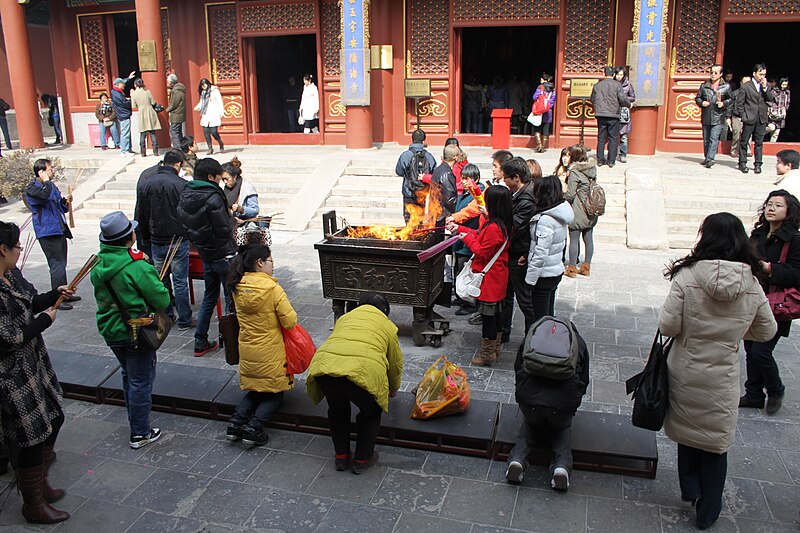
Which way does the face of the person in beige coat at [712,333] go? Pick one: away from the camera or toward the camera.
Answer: away from the camera

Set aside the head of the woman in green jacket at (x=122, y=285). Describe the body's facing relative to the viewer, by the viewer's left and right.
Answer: facing away from the viewer and to the right of the viewer

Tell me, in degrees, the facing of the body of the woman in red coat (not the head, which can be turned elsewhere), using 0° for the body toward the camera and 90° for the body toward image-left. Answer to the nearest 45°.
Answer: approximately 90°

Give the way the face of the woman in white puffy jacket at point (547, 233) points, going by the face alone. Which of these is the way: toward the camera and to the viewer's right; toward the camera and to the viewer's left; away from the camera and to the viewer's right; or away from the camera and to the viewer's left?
away from the camera and to the viewer's left

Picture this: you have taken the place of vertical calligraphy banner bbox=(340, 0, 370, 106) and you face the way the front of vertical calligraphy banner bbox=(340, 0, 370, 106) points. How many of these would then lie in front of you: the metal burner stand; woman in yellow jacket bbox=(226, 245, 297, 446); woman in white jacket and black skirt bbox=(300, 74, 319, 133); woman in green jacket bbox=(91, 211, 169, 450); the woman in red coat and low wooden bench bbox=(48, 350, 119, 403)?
5

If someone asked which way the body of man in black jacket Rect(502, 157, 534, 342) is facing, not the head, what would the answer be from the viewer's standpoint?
to the viewer's left

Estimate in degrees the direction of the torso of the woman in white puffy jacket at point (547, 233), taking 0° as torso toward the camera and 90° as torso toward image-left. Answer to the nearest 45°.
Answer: approximately 135°

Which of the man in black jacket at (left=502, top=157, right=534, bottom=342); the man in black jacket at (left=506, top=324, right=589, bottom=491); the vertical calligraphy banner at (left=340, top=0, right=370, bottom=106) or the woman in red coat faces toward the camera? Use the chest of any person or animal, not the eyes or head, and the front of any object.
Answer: the vertical calligraphy banner

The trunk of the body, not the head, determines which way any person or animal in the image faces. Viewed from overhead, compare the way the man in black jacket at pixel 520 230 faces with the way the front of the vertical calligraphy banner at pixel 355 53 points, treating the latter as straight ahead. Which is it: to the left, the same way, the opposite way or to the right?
to the right

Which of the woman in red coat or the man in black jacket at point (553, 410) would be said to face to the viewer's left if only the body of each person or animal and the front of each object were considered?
the woman in red coat

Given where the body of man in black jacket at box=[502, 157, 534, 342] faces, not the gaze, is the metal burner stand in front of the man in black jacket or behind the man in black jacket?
in front

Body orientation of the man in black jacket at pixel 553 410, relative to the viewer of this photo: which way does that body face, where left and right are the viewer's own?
facing away from the viewer

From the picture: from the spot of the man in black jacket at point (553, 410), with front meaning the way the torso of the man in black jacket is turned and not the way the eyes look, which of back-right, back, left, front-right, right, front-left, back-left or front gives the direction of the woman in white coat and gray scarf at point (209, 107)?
front-left

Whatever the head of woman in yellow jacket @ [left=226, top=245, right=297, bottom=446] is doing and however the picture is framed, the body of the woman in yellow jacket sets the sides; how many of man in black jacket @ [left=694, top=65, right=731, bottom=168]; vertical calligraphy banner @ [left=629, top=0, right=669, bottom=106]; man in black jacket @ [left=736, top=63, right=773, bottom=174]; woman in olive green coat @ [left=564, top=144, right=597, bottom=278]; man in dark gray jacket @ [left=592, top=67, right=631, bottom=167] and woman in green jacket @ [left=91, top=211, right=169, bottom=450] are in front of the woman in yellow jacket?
5
